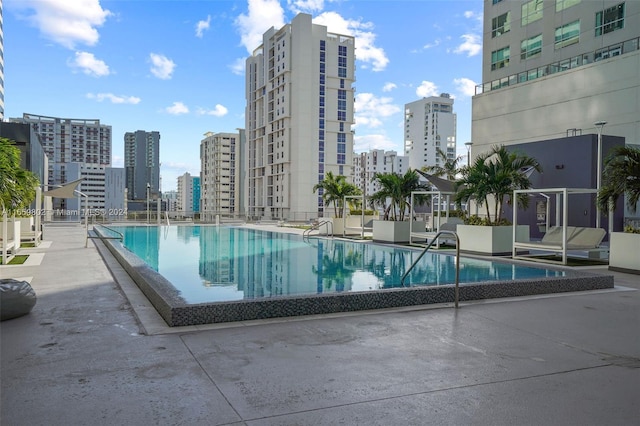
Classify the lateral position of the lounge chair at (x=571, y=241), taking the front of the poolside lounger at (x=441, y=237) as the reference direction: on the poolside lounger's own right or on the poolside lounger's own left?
on the poolside lounger's own left

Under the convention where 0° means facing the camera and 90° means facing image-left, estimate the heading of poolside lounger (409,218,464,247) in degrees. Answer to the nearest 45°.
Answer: approximately 45°

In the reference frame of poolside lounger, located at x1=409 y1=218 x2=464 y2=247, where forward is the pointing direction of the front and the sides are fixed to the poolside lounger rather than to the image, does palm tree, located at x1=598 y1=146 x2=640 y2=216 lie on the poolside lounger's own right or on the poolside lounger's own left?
on the poolside lounger's own left

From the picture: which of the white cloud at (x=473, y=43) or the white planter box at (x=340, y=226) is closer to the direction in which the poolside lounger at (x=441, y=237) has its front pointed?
the white planter box

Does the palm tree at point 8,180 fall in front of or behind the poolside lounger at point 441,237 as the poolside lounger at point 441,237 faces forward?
in front
